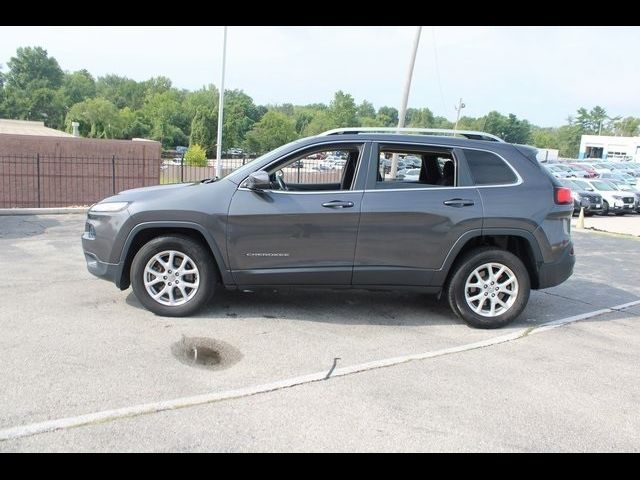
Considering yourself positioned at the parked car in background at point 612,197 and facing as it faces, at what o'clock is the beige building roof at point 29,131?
The beige building roof is roughly at 4 o'clock from the parked car in background.

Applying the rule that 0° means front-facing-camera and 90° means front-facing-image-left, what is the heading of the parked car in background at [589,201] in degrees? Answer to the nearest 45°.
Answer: approximately 315°

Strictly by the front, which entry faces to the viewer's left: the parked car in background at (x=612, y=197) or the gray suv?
the gray suv

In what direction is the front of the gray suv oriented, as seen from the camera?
facing to the left of the viewer

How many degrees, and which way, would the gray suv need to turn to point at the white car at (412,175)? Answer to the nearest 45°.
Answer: approximately 135° to its right

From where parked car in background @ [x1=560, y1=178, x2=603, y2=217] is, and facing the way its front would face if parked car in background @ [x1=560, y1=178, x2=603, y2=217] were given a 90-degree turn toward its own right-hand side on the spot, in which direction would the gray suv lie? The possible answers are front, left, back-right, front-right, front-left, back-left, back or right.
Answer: front-left

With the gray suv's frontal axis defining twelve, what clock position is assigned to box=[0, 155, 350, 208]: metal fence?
The metal fence is roughly at 2 o'clock from the gray suv.

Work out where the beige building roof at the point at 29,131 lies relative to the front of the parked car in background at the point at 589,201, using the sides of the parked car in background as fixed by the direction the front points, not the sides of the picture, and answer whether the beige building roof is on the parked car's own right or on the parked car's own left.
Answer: on the parked car's own right

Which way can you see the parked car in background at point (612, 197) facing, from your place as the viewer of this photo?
facing the viewer and to the right of the viewer

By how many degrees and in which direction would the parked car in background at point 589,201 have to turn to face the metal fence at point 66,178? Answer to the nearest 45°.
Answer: approximately 90° to its right

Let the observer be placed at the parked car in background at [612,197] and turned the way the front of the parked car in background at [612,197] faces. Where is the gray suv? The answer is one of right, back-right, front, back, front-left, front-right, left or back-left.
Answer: front-right

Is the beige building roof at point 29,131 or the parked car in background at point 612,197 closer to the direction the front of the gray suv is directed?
the beige building roof
